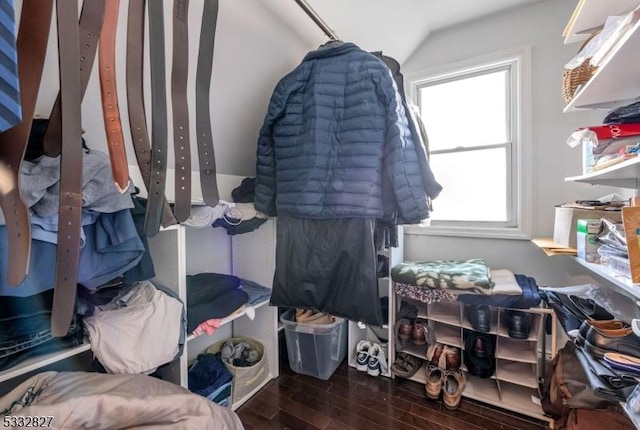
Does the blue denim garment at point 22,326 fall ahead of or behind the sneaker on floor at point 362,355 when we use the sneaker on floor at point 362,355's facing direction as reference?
ahead

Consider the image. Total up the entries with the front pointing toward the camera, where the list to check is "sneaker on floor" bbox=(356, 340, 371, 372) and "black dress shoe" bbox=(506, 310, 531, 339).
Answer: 2

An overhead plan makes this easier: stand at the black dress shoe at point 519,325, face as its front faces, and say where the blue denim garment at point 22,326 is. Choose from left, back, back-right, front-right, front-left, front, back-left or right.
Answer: front-right

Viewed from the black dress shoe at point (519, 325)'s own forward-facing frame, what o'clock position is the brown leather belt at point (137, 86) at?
The brown leather belt is roughly at 1 o'clock from the black dress shoe.

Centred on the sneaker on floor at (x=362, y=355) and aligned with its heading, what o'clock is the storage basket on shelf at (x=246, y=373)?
The storage basket on shelf is roughly at 2 o'clock from the sneaker on floor.

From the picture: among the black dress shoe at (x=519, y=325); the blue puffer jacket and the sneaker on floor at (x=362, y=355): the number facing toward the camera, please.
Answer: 2

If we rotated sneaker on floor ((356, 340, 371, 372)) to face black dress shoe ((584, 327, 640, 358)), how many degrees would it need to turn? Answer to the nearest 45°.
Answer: approximately 45° to its left

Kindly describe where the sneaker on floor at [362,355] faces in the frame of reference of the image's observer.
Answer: facing the viewer
